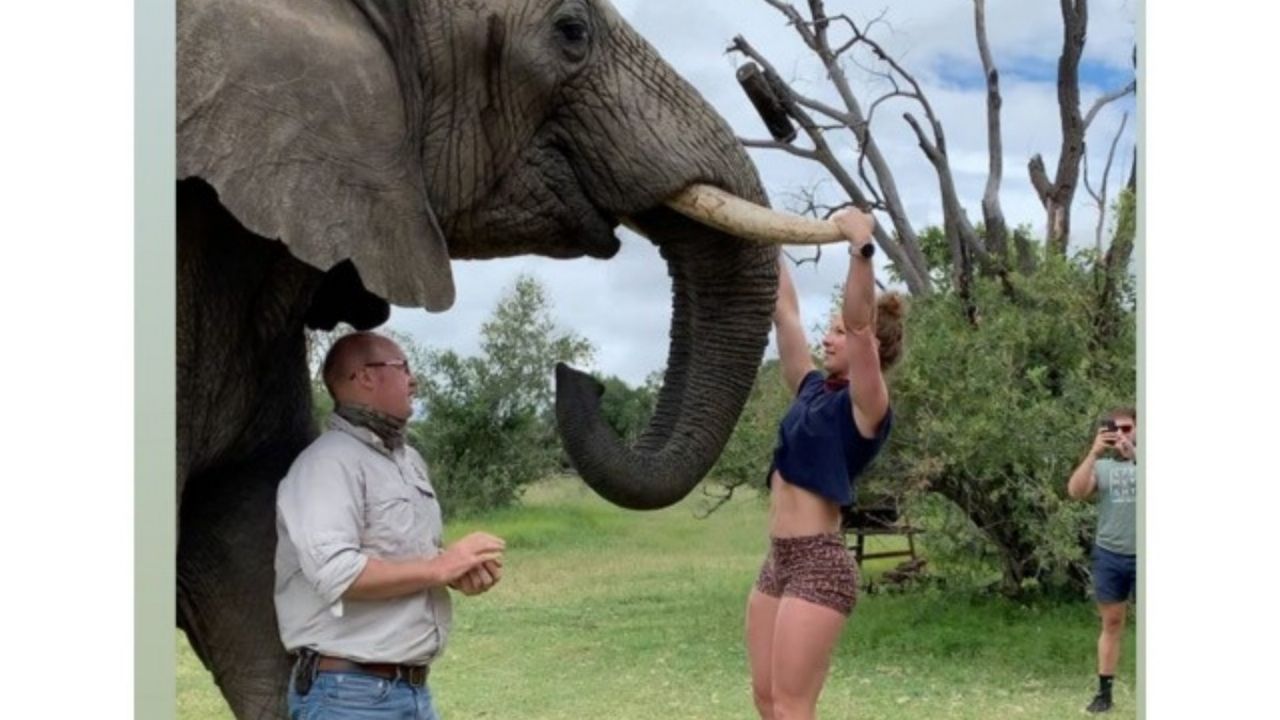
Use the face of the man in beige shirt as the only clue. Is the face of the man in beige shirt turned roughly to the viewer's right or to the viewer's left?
to the viewer's right

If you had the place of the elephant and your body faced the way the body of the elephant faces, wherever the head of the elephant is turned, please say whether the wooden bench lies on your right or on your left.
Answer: on your left

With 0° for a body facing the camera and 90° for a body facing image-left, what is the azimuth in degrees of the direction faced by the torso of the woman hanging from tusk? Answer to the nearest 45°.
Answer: approximately 45°

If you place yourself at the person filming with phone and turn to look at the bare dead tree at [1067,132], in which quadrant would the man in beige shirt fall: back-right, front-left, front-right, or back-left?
back-left

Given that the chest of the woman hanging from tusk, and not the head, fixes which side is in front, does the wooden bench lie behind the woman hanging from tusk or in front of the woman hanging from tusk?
behind

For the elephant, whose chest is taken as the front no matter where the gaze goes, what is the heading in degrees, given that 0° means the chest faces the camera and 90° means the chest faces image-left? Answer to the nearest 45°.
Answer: approximately 270°
